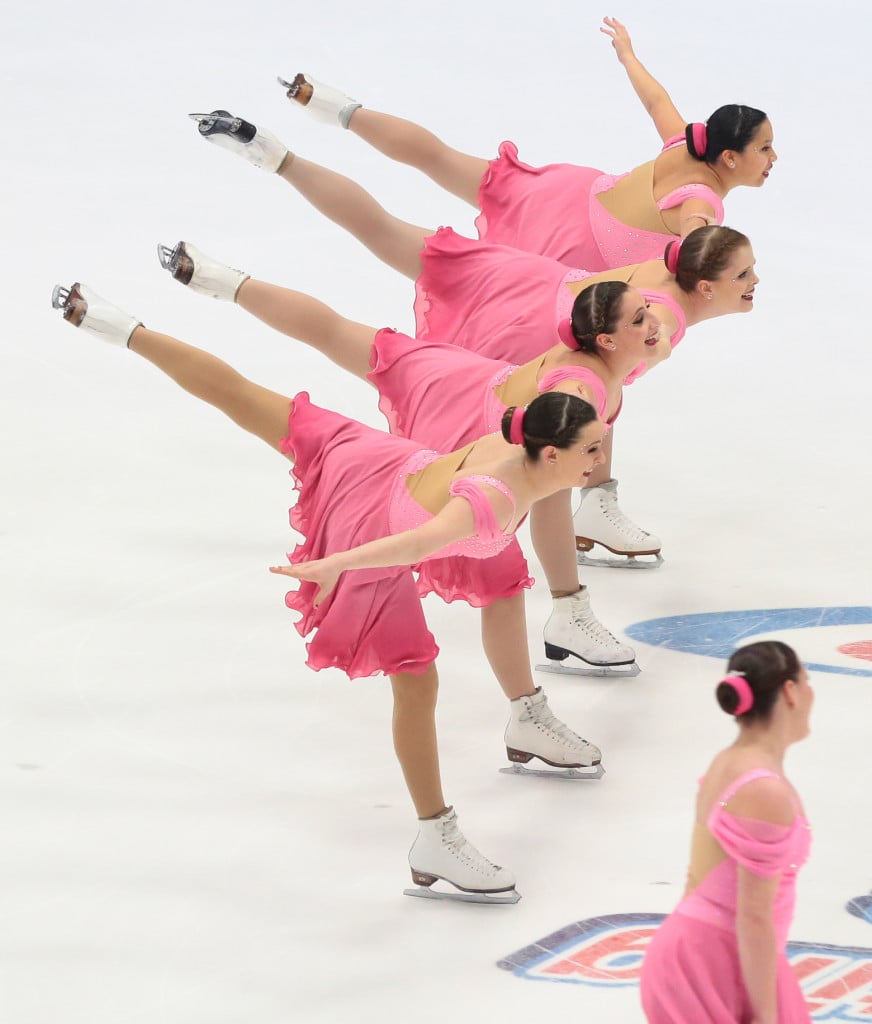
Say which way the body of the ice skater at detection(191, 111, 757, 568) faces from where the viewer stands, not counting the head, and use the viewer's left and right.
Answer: facing to the right of the viewer

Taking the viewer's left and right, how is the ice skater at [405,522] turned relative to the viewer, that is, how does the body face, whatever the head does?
facing to the right of the viewer

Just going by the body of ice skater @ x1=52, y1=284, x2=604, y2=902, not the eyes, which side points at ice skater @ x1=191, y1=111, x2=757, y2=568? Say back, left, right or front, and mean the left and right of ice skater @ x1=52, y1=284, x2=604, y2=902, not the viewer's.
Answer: left

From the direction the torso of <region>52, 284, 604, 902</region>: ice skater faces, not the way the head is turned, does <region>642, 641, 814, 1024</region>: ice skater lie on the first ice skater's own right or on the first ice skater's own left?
on the first ice skater's own right

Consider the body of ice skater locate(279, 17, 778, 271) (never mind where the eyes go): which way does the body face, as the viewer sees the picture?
to the viewer's right

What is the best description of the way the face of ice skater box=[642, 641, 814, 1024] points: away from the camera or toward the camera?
away from the camera

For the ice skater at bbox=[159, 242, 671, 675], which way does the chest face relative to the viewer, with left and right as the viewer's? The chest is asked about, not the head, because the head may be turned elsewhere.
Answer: facing to the right of the viewer

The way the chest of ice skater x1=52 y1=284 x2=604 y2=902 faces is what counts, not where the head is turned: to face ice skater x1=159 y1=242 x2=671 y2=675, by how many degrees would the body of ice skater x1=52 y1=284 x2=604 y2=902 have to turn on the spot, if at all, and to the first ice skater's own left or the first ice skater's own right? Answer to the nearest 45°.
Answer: approximately 90° to the first ice skater's own left
